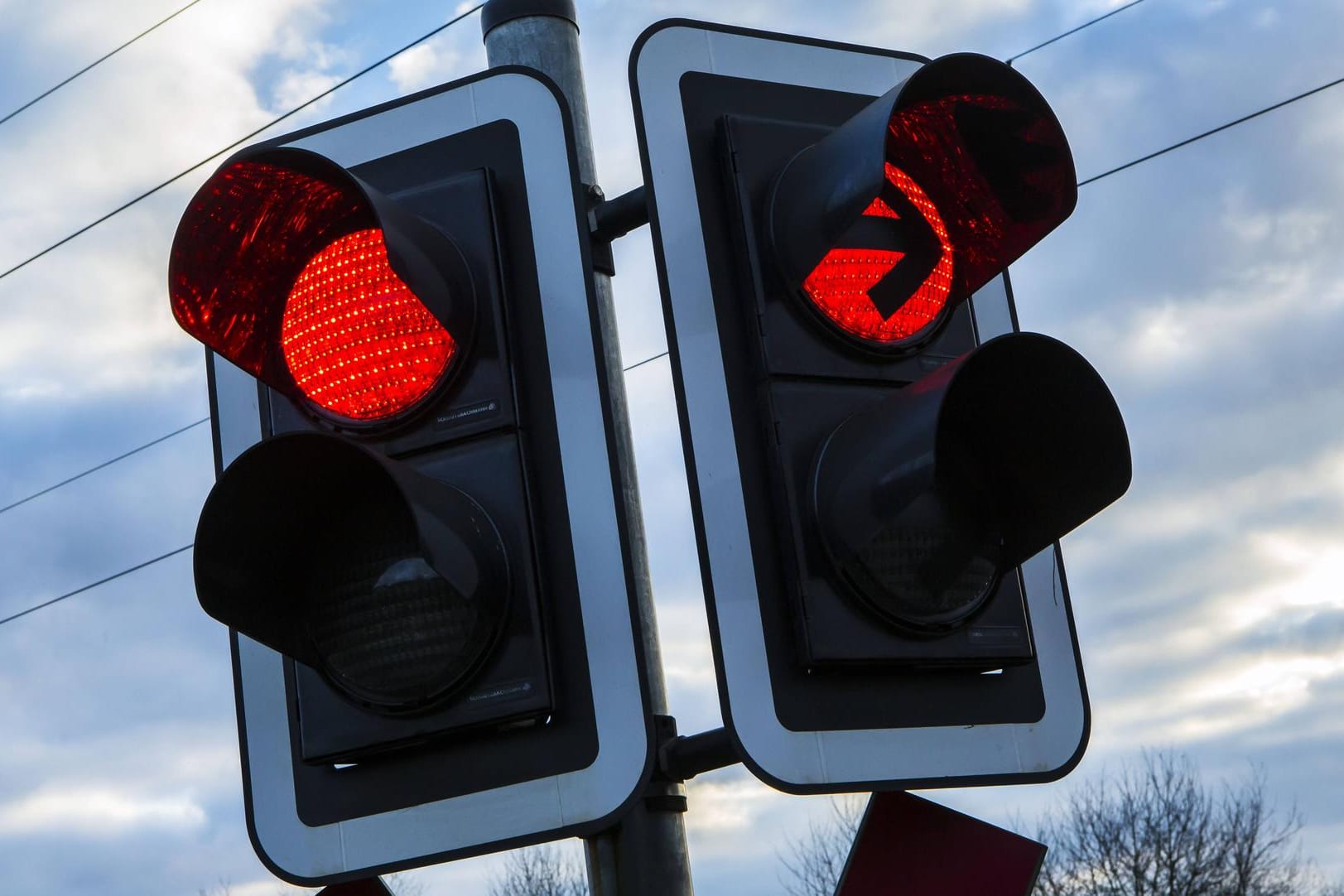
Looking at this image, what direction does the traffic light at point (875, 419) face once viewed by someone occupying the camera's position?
facing the viewer and to the right of the viewer

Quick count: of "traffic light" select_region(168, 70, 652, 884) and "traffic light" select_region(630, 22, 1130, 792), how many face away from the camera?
0
